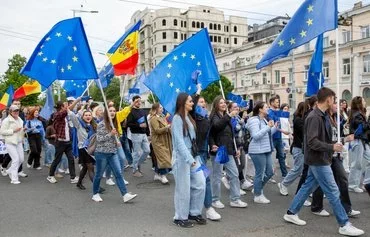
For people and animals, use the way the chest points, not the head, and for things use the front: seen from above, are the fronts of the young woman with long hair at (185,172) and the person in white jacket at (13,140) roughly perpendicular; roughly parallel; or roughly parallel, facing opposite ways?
roughly parallel

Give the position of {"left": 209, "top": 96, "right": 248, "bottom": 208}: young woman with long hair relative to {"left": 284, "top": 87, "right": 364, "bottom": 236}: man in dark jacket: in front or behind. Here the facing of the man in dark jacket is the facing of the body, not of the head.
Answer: behind

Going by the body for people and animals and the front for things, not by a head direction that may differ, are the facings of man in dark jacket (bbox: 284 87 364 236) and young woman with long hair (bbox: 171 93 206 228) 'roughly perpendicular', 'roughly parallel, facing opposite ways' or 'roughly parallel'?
roughly parallel

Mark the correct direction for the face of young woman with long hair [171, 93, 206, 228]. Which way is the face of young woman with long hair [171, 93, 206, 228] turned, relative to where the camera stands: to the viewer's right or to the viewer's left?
to the viewer's right

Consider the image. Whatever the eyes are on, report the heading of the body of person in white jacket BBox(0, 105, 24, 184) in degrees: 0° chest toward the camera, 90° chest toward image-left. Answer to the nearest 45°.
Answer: approximately 315°
